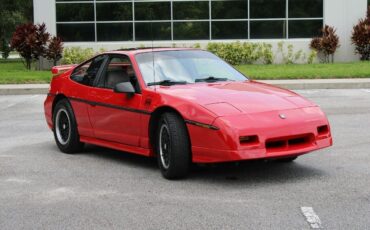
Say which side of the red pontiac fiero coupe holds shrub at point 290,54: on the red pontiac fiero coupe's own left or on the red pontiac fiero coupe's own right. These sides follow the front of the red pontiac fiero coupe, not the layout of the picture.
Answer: on the red pontiac fiero coupe's own left

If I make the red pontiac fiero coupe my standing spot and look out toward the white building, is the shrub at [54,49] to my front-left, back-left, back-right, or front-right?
front-left

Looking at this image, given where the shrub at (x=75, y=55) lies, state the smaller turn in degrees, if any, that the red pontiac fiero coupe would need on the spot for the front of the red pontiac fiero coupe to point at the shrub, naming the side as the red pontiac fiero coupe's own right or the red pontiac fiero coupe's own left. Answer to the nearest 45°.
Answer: approximately 135° to the red pontiac fiero coupe's own left

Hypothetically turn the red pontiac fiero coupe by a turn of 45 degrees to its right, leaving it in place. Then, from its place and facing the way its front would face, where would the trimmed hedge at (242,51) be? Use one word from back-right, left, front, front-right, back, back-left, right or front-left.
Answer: back

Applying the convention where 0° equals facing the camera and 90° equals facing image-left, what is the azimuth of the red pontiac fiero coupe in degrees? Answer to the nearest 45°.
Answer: approximately 315°

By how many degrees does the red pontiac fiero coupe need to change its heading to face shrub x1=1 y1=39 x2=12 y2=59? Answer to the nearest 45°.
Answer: approximately 135° to its left

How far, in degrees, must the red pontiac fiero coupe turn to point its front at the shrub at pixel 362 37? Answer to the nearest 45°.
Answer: approximately 135° to its left

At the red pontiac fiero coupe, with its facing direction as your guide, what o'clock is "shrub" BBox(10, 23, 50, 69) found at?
The shrub is roughly at 7 o'clock from the red pontiac fiero coupe.

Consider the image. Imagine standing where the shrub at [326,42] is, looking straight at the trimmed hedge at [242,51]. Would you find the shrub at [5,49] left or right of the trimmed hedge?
right
